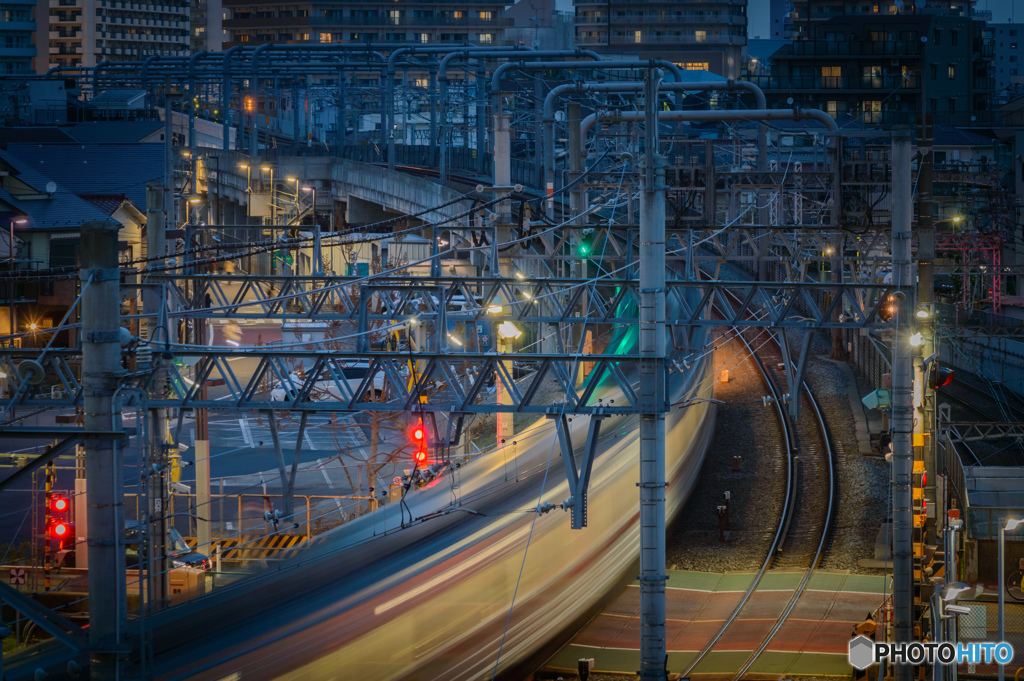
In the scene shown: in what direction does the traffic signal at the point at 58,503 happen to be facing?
toward the camera

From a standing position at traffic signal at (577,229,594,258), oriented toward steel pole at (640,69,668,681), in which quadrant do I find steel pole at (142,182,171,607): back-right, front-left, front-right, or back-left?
front-right

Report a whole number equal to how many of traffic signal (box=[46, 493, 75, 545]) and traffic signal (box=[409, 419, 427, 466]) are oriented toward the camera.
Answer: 2

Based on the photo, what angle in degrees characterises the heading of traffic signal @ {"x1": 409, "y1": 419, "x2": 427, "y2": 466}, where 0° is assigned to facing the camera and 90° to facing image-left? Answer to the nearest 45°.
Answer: approximately 0°

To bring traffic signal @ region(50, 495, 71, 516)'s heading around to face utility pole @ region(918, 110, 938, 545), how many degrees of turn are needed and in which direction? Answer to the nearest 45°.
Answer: approximately 45° to its left

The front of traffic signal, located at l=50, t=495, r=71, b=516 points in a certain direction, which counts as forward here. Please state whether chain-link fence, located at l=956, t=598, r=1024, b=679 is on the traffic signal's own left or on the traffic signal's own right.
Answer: on the traffic signal's own left

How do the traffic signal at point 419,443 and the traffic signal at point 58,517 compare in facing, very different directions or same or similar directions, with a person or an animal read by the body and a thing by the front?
same or similar directions

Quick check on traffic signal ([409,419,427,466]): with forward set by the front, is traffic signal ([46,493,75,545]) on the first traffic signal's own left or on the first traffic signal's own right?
on the first traffic signal's own right

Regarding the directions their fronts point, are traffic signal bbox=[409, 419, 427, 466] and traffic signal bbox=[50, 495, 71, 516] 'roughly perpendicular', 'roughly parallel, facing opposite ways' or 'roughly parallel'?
roughly parallel
